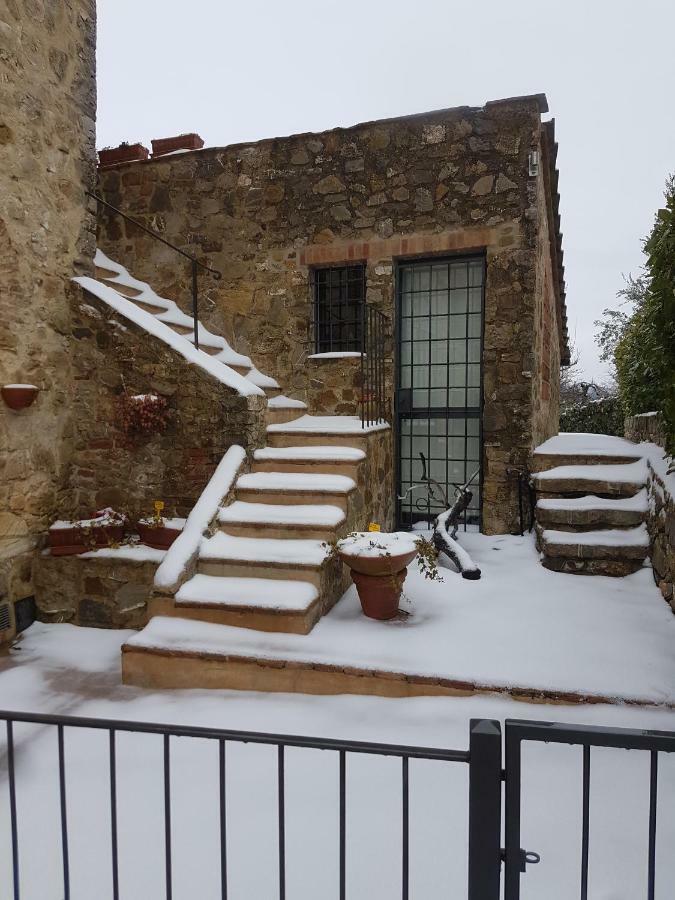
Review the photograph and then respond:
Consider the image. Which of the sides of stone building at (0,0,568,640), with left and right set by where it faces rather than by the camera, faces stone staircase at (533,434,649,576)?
left

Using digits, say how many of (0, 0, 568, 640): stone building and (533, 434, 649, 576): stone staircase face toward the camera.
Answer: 2

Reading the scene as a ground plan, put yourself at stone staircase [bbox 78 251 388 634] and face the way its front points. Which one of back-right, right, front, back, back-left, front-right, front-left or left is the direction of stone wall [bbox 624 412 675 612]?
left

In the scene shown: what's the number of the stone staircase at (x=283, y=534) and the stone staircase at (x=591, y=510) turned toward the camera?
2

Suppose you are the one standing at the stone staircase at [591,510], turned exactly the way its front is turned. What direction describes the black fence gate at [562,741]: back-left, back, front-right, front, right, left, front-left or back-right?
front

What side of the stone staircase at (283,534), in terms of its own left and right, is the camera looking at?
front

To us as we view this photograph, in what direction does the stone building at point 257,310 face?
facing the viewer

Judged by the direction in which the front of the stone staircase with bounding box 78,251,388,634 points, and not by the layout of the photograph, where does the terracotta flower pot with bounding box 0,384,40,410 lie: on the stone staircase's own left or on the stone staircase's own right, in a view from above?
on the stone staircase's own right

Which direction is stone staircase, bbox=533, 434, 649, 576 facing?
toward the camera

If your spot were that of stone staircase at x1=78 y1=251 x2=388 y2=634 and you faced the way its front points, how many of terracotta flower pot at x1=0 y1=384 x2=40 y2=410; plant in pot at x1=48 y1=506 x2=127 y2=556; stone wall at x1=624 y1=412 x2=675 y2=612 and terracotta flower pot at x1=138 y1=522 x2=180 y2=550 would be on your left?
1

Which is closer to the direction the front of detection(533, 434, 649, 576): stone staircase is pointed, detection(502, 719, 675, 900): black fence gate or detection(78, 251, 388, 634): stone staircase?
the black fence gate

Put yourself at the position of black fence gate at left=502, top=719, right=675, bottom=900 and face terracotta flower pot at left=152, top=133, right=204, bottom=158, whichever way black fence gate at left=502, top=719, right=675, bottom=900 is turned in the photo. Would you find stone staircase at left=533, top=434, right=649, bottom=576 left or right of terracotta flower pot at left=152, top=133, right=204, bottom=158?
right
